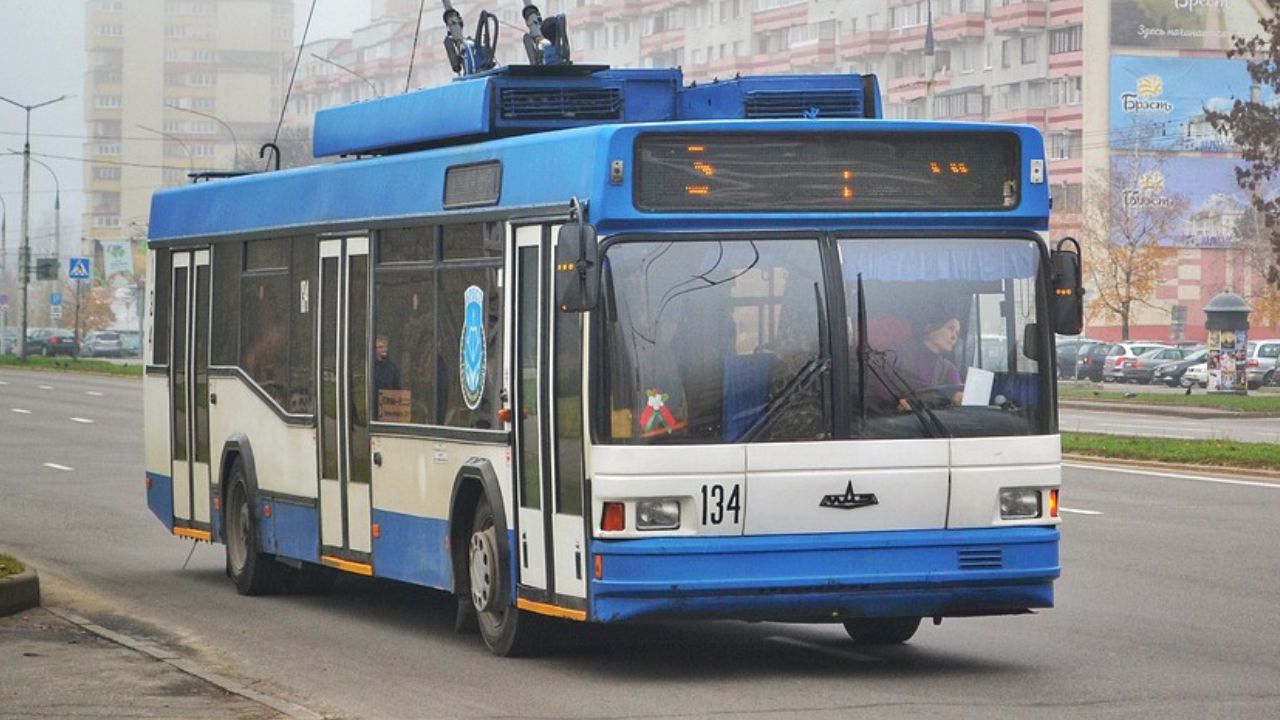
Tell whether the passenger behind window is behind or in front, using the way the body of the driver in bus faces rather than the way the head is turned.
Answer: behind

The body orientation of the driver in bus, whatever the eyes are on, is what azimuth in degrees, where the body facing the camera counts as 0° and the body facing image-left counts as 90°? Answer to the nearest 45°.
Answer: approximately 315°
